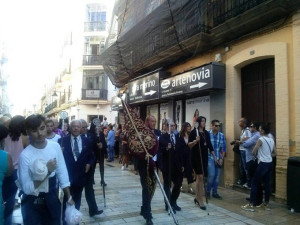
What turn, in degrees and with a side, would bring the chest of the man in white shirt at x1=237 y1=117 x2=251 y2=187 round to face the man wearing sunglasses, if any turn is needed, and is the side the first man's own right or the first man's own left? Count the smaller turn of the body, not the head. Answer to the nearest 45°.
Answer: approximately 45° to the first man's own left

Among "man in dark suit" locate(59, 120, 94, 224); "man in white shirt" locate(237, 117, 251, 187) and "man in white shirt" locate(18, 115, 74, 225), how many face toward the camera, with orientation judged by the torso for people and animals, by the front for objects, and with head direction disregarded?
2

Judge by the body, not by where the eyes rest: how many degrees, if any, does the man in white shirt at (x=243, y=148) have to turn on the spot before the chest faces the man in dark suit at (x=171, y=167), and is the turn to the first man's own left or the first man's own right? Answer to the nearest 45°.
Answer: approximately 45° to the first man's own left

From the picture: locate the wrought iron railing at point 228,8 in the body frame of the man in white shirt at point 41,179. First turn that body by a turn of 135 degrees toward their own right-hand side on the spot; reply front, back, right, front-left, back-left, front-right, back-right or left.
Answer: right

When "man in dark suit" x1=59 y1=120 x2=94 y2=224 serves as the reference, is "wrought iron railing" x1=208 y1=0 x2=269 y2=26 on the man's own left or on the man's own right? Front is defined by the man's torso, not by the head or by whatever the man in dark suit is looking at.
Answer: on the man's own left

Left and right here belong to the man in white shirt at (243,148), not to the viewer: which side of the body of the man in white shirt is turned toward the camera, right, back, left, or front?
left

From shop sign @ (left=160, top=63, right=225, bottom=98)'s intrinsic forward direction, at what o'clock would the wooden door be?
The wooden door is roughly at 8 o'clock from the shop sign.
